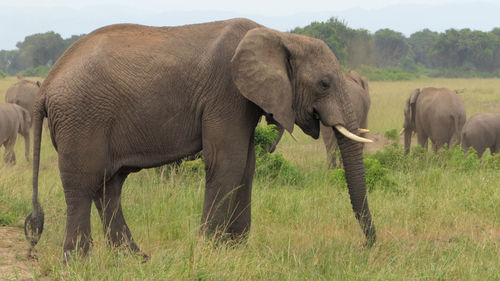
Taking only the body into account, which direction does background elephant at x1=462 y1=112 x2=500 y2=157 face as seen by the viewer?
to the viewer's right

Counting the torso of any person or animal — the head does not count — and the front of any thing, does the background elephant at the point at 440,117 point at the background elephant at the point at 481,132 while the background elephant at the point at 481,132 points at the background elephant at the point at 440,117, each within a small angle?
no

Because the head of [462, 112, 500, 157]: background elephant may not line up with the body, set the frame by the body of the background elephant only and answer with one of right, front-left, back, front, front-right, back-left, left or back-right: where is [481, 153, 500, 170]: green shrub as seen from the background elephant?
right

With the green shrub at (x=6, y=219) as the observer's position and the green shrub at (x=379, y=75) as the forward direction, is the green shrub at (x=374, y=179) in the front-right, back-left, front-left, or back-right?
front-right

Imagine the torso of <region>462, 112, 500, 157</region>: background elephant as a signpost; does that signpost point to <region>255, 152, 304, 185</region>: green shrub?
no

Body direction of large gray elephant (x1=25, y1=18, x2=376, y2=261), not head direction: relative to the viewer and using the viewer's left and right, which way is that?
facing to the right of the viewer

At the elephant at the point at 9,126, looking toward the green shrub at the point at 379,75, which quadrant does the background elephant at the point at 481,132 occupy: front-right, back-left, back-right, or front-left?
front-right

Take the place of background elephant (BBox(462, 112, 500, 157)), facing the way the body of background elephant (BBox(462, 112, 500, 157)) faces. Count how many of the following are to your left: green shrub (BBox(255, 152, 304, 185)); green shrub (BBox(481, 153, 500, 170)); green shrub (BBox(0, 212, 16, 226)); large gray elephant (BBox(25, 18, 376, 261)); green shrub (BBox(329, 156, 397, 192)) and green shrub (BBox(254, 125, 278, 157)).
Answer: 0

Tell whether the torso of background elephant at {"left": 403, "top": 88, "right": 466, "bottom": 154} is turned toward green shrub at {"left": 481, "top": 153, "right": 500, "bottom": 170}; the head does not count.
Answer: no

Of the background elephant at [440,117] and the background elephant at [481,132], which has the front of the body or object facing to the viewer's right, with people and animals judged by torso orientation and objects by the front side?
the background elephant at [481,132]

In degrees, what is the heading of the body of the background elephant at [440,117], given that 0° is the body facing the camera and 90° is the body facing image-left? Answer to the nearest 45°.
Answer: approximately 135°
